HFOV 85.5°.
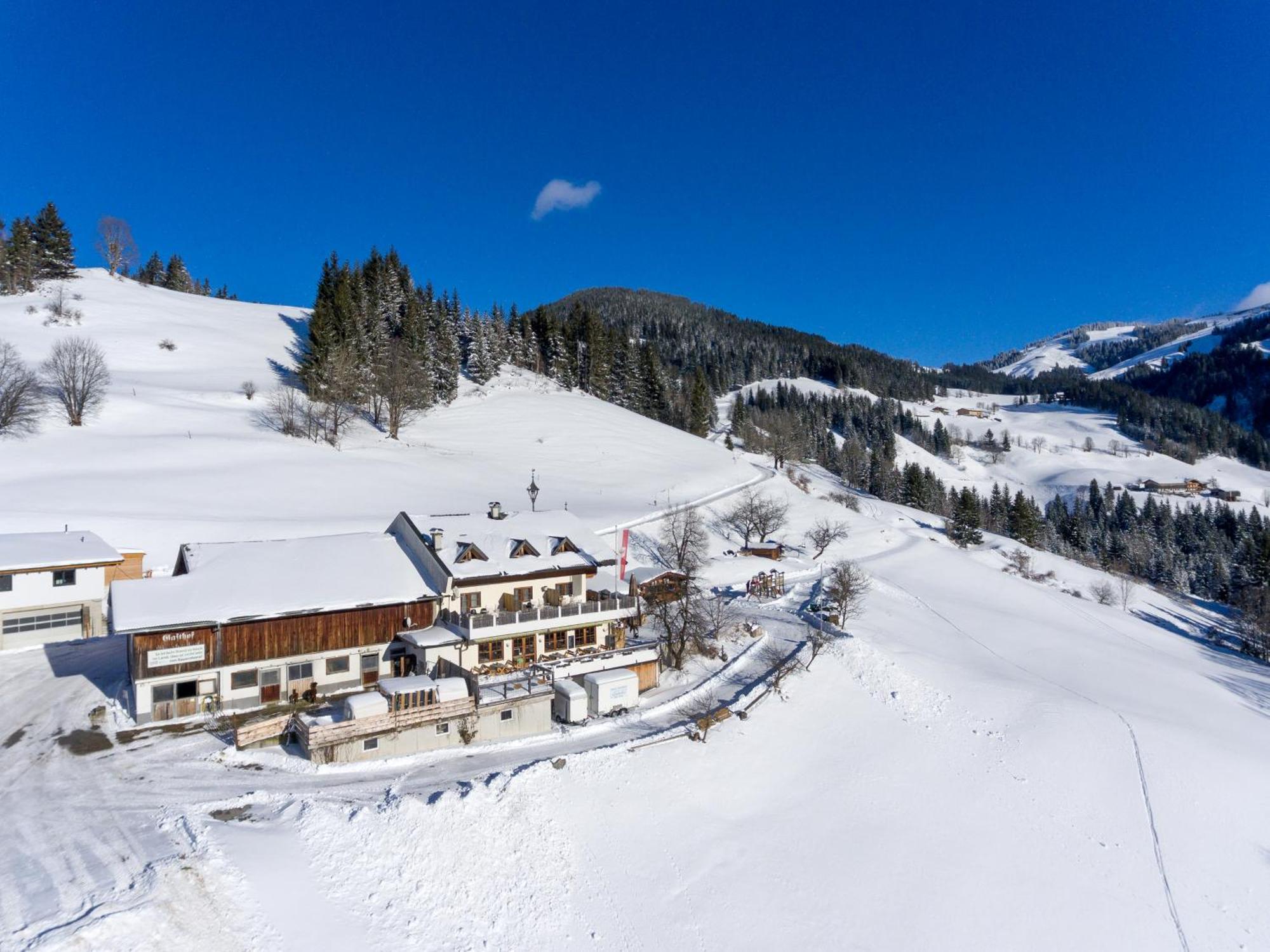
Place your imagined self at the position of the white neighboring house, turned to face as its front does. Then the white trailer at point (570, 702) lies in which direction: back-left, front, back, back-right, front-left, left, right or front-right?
front-left

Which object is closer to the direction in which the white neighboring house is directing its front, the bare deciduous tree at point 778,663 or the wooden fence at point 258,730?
the wooden fence

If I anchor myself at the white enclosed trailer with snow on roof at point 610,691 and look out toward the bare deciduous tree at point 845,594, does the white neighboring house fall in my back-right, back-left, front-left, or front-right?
back-left

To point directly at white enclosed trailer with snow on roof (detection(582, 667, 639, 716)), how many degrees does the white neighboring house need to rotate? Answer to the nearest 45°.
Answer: approximately 45° to its left

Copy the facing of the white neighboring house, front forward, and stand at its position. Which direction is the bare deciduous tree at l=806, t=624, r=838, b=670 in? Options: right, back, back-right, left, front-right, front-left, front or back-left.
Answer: front-left

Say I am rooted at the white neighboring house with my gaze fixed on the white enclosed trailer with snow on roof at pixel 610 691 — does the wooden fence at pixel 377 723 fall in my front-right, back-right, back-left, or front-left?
front-right

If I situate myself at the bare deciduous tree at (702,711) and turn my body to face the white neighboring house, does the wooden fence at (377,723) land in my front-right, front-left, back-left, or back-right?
front-left

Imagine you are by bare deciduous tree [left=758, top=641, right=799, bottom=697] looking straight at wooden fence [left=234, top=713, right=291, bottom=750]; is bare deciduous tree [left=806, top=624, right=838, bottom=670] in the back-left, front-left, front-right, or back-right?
back-right

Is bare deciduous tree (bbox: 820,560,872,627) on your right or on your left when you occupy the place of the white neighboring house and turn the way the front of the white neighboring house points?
on your left

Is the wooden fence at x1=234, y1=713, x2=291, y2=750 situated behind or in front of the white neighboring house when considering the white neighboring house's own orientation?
in front

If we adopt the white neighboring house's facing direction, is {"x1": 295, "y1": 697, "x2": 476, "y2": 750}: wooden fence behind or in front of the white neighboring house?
in front

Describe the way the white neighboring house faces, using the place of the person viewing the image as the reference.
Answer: facing the viewer

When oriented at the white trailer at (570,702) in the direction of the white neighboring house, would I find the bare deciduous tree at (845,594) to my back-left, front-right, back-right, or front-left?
back-right
